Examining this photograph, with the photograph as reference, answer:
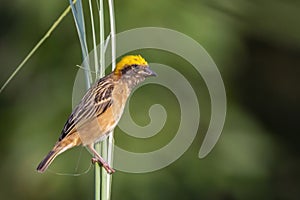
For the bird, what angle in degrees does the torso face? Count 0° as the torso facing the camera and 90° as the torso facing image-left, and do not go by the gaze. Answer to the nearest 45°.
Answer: approximately 270°
